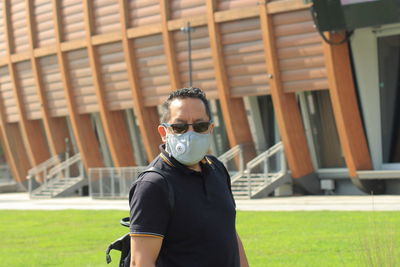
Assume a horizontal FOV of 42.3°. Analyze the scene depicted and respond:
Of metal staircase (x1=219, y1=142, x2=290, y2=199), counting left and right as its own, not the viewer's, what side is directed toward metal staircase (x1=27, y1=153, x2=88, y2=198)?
right

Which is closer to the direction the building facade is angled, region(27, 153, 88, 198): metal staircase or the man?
the man

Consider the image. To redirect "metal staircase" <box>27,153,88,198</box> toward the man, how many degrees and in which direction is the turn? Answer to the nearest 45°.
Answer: approximately 45° to its left

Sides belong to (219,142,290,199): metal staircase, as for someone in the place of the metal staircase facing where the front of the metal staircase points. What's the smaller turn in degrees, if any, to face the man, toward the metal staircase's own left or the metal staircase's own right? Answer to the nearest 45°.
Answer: approximately 45° to the metal staircase's own left

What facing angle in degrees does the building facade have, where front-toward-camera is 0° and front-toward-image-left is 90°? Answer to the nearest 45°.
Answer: approximately 45°

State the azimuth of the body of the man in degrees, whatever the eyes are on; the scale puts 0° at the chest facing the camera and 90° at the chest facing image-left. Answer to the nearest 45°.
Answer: approximately 315°

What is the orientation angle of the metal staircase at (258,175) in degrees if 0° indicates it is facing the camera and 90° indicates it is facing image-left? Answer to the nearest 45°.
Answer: approximately 45°

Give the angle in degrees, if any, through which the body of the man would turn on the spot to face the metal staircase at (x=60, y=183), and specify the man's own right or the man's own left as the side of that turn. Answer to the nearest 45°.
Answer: approximately 135° to the man's own left

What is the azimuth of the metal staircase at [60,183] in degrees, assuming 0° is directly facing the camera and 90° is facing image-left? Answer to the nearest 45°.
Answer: approximately 45°
